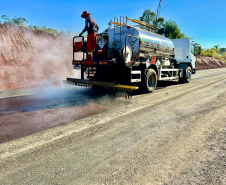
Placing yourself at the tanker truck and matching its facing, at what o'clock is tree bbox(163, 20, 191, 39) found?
The tree is roughly at 11 o'clock from the tanker truck.

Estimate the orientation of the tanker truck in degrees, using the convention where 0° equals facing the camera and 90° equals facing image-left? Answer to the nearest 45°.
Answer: approximately 225°

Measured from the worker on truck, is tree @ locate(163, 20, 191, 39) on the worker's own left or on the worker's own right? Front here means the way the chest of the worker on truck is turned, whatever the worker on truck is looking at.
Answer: on the worker's own right

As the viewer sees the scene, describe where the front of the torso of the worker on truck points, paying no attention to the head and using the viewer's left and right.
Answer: facing to the left of the viewer
